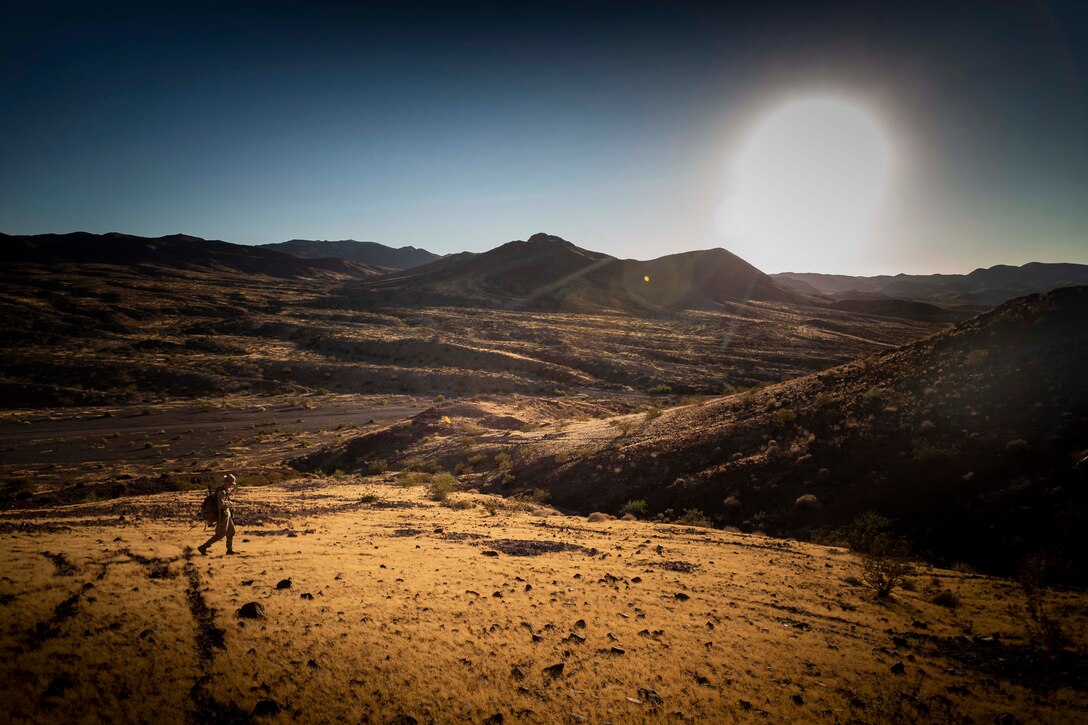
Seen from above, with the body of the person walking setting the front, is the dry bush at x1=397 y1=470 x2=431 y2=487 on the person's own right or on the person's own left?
on the person's own left

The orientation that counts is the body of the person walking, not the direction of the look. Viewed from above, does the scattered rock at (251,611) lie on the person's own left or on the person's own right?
on the person's own right

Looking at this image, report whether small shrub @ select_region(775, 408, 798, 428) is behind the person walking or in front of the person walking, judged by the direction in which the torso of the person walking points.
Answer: in front

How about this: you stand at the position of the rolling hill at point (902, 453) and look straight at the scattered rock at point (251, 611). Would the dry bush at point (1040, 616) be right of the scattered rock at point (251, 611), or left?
left

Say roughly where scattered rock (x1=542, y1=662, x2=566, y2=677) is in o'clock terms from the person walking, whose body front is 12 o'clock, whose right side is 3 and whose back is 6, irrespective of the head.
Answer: The scattered rock is roughly at 2 o'clock from the person walking.

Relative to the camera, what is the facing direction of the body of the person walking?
to the viewer's right

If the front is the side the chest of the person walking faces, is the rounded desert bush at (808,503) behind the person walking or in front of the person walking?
in front

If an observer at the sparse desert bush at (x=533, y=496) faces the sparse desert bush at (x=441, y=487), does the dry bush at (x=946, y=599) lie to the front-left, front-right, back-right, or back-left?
back-left

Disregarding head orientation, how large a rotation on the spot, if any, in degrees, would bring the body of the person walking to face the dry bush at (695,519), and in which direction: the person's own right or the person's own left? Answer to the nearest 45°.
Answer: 0° — they already face it

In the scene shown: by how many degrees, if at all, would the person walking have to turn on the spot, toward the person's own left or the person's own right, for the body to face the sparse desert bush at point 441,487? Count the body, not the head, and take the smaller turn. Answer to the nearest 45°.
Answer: approximately 45° to the person's own left
